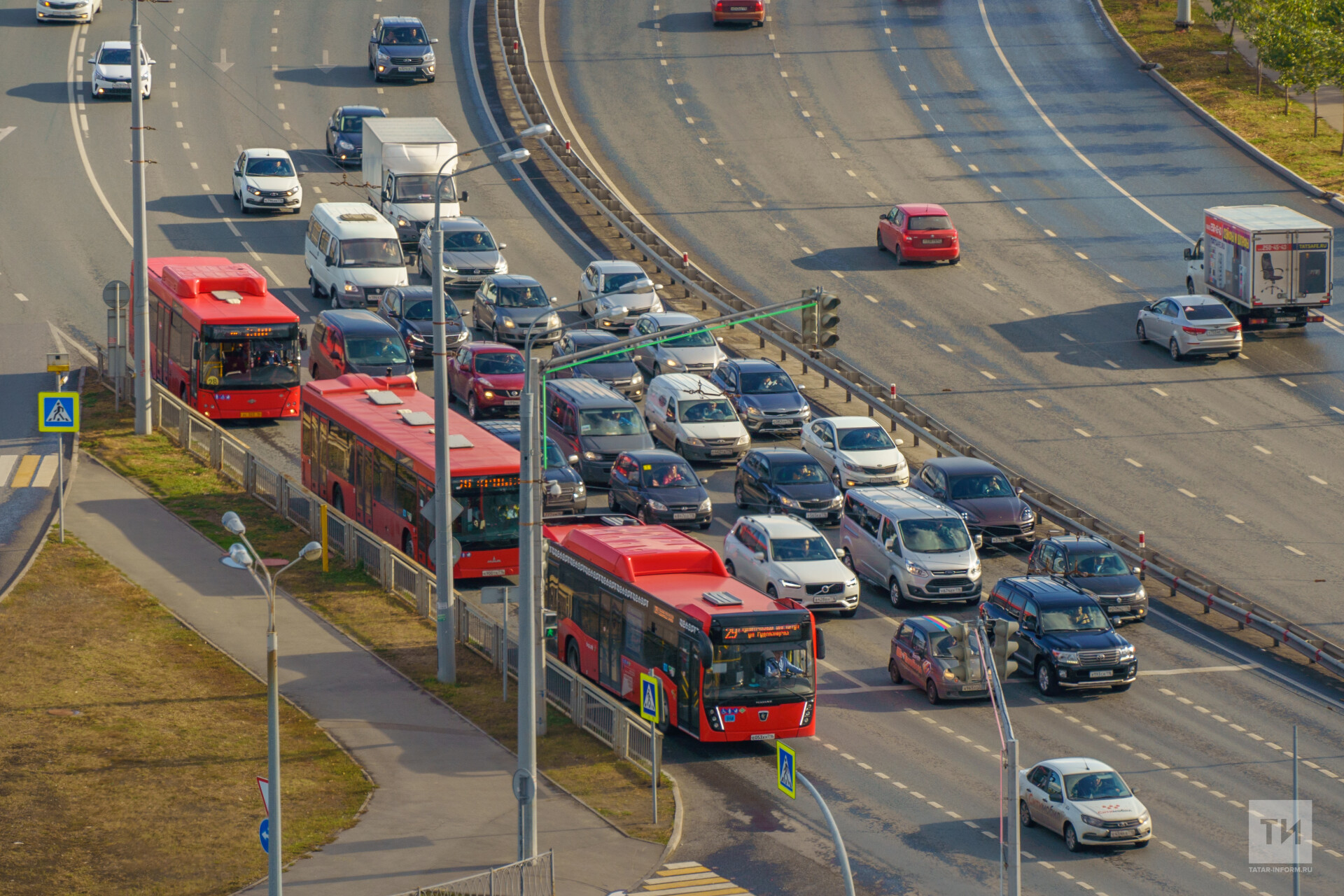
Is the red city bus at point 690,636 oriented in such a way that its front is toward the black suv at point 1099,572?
no

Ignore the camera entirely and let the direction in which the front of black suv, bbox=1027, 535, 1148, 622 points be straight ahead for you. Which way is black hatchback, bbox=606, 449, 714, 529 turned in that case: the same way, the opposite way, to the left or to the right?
the same way

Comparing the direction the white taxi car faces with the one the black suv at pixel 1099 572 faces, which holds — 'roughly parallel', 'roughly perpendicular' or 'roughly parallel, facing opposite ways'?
roughly parallel

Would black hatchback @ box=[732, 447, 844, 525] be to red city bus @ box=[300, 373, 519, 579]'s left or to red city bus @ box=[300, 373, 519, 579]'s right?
on its left

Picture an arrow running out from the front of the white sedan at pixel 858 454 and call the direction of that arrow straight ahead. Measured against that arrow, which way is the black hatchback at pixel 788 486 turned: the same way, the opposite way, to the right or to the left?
the same way

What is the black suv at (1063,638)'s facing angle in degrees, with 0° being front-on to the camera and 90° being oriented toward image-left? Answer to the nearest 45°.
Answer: approximately 315°

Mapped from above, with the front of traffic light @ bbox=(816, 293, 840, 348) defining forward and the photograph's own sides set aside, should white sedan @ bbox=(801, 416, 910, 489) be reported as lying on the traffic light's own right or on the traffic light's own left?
on the traffic light's own left

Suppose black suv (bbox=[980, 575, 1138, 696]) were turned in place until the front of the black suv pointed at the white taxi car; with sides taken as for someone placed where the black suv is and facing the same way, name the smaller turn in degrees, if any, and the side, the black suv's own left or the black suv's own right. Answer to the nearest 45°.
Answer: approximately 45° to the black suv's own right

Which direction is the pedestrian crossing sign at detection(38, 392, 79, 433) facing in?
toward the camera

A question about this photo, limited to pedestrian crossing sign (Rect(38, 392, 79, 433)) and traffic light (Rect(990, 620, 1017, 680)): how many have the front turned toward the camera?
1

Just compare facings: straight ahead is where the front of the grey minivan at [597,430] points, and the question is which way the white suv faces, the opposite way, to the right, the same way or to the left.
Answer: the same way

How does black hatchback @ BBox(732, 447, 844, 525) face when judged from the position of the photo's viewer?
facing the viewer and to the right of the viewer

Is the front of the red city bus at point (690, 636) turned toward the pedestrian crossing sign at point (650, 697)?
no
